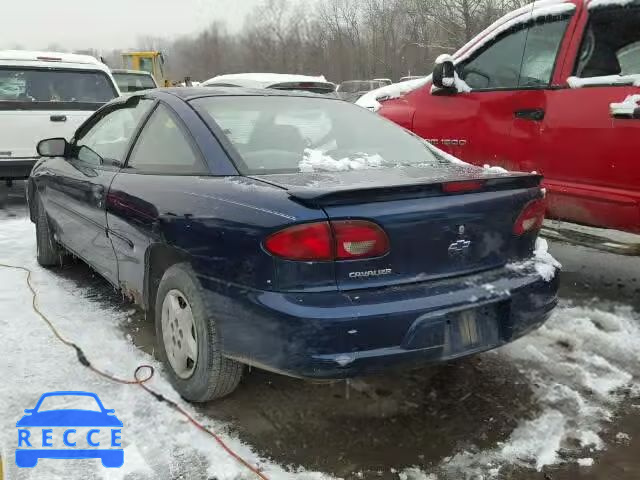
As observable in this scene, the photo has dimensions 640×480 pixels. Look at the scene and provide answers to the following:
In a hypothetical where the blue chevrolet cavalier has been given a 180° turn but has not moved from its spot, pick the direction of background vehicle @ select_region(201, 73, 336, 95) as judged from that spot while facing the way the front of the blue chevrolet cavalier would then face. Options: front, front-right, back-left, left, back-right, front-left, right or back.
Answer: back-left

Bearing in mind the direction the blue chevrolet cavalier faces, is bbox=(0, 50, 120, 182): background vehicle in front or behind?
in front

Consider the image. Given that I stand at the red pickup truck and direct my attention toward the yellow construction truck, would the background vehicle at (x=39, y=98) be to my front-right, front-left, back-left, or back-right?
front-left

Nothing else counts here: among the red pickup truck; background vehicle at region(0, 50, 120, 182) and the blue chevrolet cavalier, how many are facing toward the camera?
0

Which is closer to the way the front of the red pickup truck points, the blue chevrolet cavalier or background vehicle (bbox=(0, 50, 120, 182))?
the background vehicle

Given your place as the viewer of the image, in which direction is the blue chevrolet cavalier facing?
facing away from the viewer and to the left of the viewer

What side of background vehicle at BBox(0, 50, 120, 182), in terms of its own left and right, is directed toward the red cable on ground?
back

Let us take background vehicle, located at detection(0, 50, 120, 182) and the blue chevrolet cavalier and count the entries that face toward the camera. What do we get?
0

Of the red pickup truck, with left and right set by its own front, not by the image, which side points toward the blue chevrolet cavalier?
left

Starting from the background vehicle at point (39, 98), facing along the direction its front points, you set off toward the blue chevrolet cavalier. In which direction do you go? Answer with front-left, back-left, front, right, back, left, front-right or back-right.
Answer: back

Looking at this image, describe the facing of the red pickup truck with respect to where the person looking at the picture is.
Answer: facing away from the viewer and to the left of the viewer

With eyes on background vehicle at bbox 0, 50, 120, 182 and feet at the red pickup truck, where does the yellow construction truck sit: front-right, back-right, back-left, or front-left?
front-right

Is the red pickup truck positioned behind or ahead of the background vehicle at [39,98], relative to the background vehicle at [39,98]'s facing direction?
behind

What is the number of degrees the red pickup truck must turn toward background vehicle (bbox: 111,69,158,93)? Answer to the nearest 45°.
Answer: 0° — it already faces it

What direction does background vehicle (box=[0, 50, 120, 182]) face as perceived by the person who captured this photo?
facing away from the viewer
